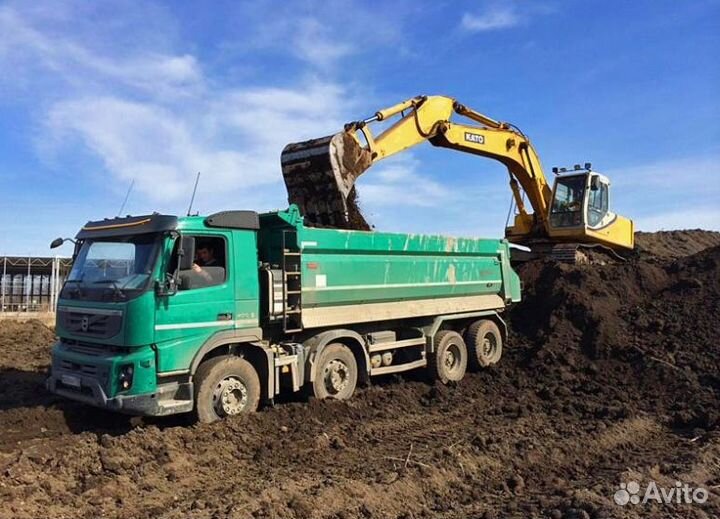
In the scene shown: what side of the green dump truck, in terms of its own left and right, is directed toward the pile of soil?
back

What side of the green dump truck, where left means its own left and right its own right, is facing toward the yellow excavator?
back

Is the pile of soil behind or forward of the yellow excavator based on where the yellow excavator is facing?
behind

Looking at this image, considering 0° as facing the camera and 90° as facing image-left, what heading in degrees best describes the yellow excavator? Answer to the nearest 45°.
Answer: approximately 45°

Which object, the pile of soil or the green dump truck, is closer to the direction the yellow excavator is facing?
the green dump truck

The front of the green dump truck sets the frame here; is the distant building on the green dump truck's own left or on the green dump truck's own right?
on the green dump truck's own right

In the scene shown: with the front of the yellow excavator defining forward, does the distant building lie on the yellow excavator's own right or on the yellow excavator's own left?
on the yellow excavator's own right

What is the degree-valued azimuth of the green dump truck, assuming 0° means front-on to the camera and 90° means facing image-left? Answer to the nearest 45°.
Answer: approximately 45°
